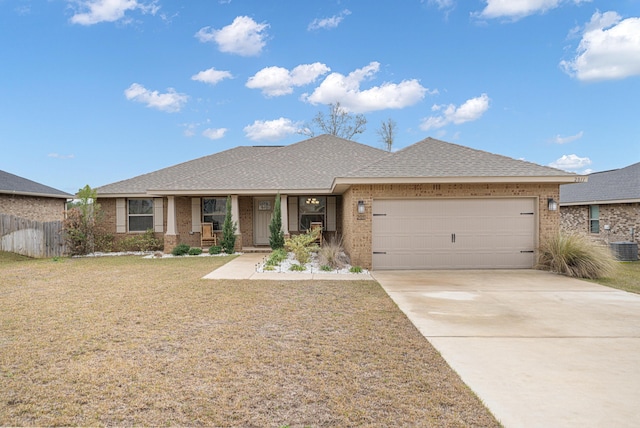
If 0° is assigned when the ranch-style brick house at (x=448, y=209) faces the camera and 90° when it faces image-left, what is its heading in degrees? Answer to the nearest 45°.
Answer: approximately 0°

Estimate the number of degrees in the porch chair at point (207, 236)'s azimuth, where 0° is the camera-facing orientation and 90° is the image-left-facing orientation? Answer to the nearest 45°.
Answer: approximately 0°

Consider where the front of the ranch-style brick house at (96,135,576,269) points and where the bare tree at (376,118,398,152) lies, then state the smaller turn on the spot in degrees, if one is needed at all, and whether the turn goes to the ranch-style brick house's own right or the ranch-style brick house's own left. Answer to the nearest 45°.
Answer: approximately 180°

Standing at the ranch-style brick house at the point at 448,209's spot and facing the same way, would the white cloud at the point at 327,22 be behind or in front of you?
behind

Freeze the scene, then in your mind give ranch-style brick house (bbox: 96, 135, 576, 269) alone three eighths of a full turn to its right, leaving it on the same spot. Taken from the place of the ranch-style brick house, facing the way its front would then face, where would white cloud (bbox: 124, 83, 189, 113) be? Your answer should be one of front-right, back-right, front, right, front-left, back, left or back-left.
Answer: front

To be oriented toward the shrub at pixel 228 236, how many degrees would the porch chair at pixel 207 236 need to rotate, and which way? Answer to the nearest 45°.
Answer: approximately 45° to its left

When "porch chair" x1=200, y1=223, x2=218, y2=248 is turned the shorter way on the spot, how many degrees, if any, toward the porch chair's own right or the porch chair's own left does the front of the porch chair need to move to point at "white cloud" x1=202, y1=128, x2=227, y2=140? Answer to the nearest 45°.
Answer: approximately 180°

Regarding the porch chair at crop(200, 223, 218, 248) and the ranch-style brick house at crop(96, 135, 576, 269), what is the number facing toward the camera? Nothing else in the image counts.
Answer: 2

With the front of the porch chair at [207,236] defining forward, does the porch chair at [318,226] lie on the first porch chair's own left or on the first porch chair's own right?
on the first porch chair's own left

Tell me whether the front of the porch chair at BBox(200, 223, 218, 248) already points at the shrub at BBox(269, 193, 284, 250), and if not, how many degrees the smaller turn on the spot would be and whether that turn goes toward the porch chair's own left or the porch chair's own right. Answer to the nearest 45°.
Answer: approximately 45° to the porch chair's own left
